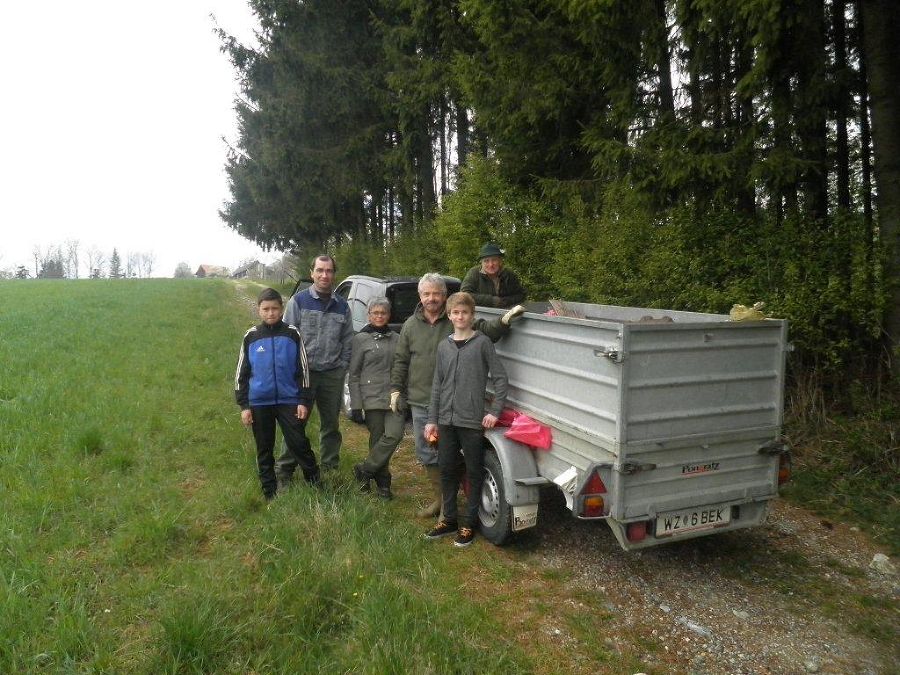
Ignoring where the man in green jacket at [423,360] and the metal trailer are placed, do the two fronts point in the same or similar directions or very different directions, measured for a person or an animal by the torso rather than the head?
very different directions

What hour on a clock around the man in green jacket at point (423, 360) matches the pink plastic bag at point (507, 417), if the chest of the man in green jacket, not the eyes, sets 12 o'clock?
The pink plastic bag is roughly at 10 o'clock from the man in green jacket.

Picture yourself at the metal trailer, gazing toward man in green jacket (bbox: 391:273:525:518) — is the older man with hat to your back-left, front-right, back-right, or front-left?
front-right

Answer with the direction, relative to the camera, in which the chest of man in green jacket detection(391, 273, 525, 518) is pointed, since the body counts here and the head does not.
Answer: toward the camera

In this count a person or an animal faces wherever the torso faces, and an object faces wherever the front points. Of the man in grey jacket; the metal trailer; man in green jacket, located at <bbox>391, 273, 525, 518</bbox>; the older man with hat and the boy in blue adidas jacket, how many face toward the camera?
4

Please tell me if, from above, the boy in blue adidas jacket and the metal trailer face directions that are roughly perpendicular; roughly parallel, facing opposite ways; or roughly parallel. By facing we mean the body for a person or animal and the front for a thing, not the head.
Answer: roughly parallel, facing opposite ways

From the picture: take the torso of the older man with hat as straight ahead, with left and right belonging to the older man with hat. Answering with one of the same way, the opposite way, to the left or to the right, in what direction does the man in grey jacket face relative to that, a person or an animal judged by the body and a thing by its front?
the same way

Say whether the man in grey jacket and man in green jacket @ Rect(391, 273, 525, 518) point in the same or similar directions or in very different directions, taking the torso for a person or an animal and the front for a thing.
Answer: same or similar directions

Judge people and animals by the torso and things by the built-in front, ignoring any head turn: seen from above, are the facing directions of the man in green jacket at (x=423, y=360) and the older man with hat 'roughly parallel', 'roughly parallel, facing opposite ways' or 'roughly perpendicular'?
roughly parallel

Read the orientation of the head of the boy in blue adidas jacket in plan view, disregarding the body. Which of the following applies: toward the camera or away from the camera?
toward the camera

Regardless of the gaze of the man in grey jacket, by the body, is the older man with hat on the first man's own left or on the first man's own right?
on the first man's own left

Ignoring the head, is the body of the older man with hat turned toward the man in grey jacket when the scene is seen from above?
no

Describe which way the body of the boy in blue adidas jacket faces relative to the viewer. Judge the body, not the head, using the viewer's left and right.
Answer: facing the viewer

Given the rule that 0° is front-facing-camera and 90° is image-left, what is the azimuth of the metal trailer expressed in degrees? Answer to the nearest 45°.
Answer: approximately 135°

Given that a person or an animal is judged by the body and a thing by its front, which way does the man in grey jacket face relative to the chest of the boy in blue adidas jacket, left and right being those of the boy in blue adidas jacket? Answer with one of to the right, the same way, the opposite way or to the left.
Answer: the same way

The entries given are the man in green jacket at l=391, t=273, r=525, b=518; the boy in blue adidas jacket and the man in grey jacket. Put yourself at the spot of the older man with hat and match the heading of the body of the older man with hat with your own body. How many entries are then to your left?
0

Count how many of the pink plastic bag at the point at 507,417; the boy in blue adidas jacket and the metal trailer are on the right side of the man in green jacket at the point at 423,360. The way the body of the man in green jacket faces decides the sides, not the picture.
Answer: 1

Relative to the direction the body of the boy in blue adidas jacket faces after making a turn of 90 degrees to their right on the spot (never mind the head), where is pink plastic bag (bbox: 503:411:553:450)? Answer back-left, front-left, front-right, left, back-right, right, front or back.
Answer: back-left

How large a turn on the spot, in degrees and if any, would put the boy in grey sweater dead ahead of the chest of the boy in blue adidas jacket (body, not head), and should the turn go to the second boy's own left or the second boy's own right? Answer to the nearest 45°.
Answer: approximately 45° to the second boy's own left

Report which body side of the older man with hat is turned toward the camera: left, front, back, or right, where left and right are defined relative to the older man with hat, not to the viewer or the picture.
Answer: front
